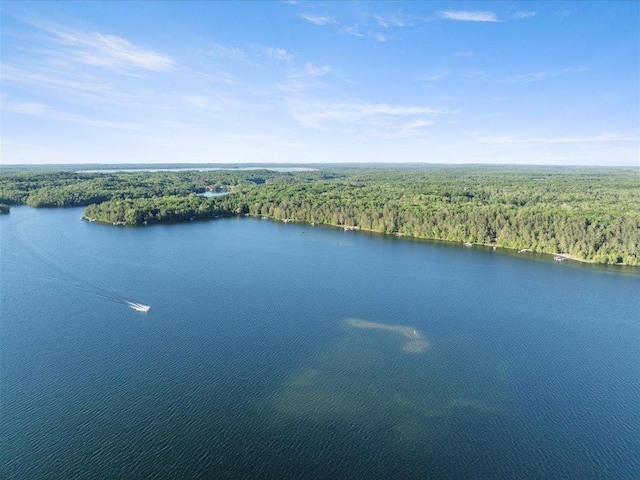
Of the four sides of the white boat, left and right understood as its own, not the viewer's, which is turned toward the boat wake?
back

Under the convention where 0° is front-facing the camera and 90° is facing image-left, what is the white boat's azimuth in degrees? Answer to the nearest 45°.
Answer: approximately 315°
